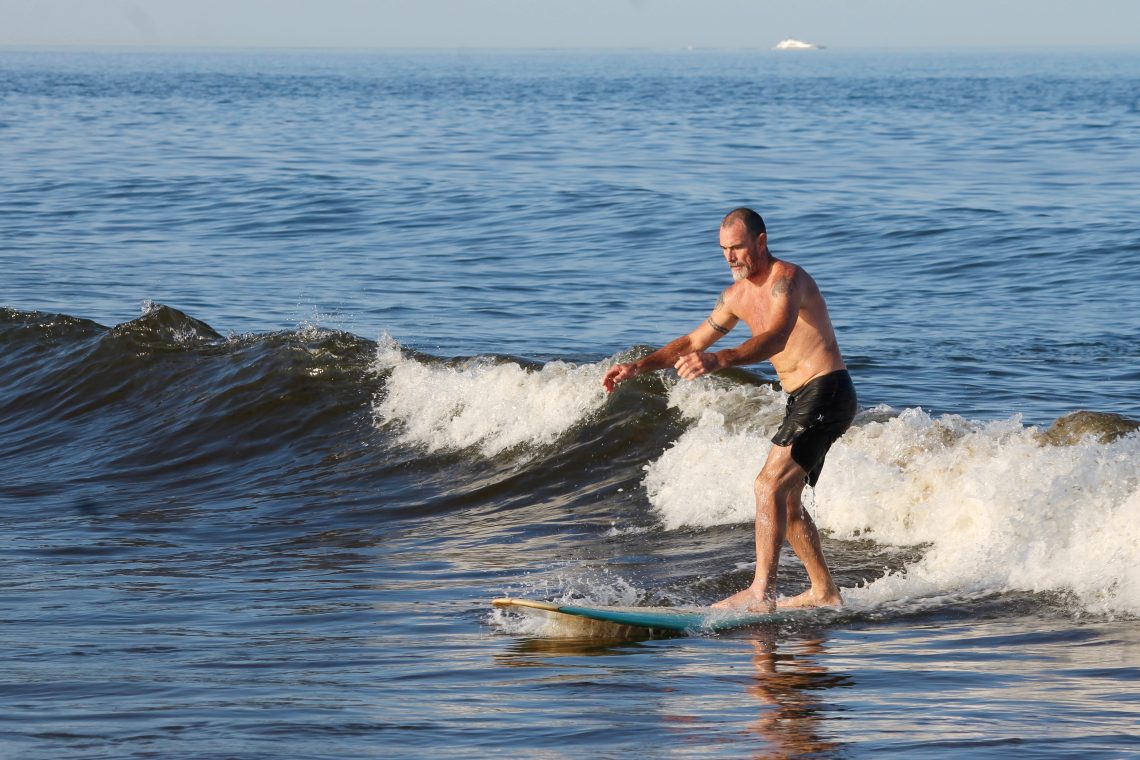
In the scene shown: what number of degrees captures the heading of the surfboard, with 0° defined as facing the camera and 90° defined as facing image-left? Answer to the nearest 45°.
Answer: approximately 90°
